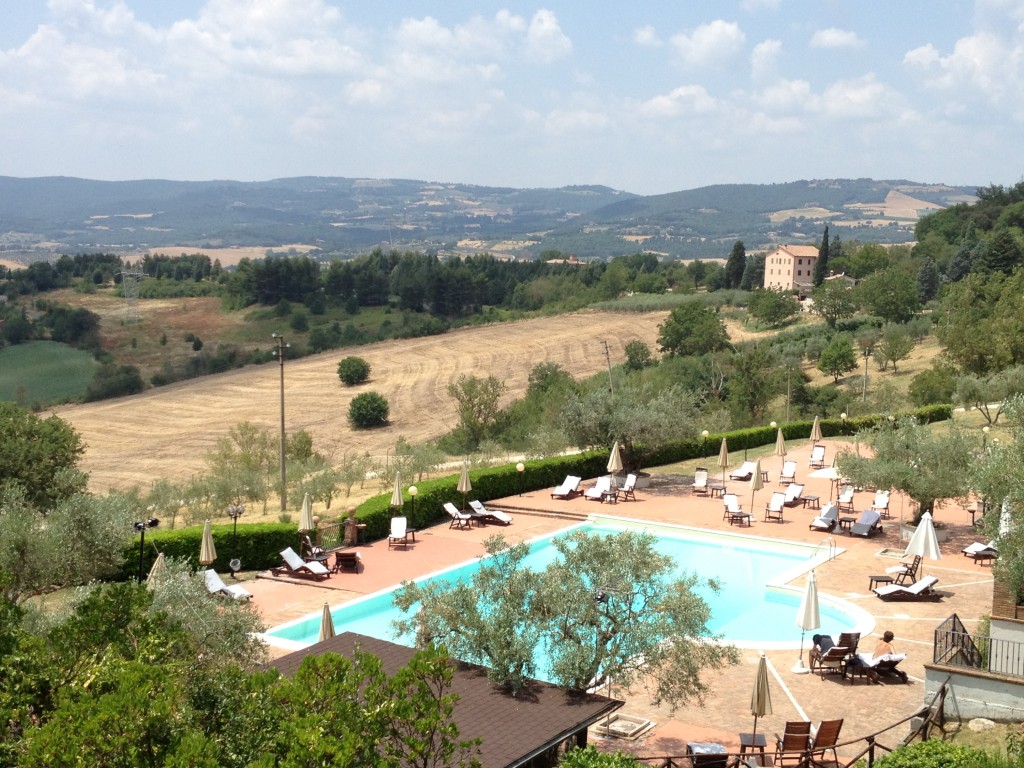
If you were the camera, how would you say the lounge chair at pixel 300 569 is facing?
facing the viewer and to the right of the viewer

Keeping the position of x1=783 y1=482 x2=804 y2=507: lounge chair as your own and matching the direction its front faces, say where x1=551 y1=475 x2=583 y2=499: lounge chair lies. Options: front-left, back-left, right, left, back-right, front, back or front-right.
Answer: front-right

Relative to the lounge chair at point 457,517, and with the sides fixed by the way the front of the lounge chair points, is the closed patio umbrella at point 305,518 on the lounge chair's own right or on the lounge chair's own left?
on the lounge chair's own right

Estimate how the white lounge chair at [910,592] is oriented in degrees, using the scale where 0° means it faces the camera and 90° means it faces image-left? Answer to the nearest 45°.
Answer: approximately 90°

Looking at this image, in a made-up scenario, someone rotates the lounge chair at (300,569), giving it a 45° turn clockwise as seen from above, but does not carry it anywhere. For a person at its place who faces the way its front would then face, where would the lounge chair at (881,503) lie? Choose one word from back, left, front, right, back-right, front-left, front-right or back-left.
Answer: left

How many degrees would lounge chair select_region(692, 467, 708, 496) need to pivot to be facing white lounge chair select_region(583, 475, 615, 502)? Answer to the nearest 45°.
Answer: approximately 45° to its right

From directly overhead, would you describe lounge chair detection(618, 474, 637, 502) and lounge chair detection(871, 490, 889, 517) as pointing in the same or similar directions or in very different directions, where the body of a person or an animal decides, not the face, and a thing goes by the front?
same or similar directions

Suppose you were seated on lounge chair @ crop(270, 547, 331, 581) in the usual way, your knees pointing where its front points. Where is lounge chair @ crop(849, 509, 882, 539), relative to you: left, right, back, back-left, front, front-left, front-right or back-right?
front-left

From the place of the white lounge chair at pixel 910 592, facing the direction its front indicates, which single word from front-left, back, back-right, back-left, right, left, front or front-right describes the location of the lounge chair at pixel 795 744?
left

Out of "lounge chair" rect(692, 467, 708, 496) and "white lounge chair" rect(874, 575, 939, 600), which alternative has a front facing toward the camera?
the lounge chair

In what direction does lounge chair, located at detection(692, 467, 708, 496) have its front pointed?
toward the camera

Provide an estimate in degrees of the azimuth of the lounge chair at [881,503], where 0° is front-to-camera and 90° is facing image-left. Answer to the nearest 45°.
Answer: approximately 45°

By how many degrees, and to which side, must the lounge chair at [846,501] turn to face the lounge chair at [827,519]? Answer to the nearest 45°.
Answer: approximately 45° to its left

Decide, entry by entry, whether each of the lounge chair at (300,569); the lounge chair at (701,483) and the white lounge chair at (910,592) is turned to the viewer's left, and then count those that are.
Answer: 1

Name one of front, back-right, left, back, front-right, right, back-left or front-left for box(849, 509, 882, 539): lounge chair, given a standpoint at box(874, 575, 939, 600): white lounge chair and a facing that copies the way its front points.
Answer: right

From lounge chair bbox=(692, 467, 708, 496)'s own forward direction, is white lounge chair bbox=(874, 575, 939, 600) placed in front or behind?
in front

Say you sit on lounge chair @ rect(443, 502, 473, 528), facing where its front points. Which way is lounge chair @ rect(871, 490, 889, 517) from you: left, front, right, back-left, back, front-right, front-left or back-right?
front-left

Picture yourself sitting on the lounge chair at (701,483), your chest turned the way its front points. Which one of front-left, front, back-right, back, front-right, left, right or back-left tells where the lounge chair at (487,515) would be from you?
front-right
